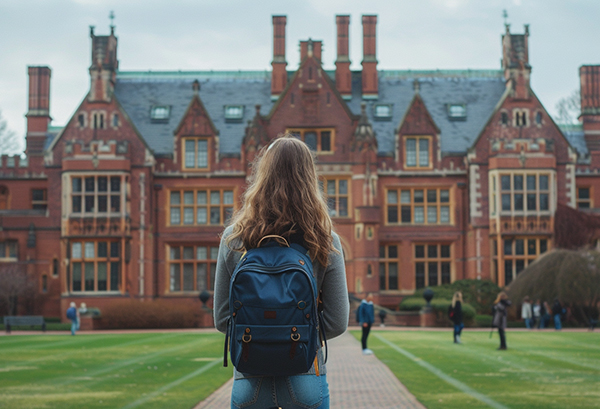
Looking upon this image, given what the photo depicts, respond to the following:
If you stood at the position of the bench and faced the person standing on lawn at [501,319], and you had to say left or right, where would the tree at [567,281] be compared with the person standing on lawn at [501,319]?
left

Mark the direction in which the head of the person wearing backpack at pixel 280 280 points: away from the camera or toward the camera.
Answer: away from the camera

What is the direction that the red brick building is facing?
toward the camera

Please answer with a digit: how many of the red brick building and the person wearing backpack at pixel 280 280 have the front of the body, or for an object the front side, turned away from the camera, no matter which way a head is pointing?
1

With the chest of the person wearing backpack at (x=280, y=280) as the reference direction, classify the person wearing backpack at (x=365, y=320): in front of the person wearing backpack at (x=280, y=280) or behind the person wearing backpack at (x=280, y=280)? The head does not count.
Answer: in front

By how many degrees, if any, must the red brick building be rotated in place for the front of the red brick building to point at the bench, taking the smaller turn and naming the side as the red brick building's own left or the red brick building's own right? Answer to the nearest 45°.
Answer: approximately 45° to the red brick building's own right

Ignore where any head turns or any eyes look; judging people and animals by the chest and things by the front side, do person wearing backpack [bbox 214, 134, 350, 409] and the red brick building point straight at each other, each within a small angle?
yes

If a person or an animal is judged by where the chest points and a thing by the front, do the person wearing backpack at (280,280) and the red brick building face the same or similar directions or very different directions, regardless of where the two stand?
very different directions

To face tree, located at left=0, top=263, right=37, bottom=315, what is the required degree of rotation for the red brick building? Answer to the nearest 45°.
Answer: approximately 90° to its right

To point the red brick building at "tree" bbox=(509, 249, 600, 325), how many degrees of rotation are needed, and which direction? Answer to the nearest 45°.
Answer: approximately 45° to its left

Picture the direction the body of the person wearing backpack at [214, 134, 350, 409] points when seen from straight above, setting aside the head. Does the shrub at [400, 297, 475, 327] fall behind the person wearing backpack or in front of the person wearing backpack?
in front

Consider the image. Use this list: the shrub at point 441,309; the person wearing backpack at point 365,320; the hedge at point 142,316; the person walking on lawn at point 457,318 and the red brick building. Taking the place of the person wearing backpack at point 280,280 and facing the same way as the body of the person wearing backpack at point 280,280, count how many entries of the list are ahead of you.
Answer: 5

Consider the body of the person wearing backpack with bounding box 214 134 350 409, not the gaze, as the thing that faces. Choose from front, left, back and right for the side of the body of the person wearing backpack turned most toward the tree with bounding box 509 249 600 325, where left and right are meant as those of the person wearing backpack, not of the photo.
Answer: front

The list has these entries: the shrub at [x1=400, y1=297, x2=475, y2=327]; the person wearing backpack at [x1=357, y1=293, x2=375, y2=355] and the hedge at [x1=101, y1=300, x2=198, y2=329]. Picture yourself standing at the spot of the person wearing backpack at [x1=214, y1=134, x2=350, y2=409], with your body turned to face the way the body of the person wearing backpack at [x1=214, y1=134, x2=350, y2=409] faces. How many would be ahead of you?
3

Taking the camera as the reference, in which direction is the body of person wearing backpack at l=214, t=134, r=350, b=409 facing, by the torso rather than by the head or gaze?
away from the camera
